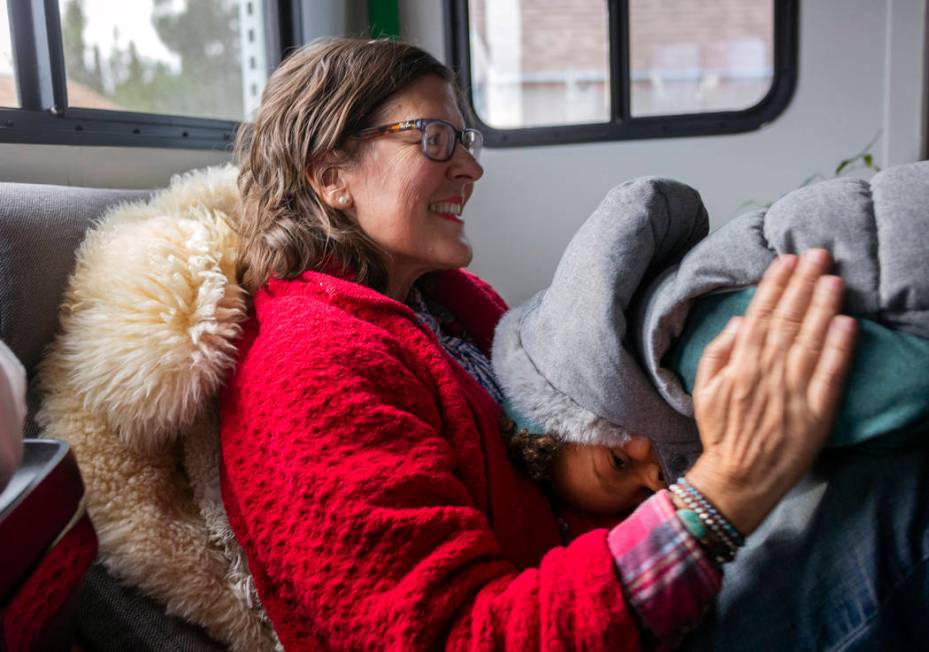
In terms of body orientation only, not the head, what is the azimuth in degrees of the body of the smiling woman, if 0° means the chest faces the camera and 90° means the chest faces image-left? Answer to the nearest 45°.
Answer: approximately 270°

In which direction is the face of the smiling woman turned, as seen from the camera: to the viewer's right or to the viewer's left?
to the viewer's right
